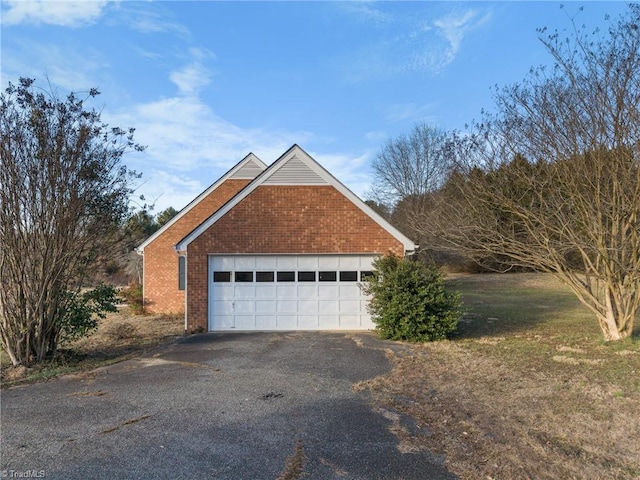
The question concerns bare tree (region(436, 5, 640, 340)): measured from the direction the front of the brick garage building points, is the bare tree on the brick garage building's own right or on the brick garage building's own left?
on the brick garage building's own left

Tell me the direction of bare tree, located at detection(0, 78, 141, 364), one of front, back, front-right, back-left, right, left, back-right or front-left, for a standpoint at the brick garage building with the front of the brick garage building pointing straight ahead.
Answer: front-right

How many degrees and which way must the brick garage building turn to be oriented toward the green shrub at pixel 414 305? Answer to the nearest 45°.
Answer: approximately 45° to its left

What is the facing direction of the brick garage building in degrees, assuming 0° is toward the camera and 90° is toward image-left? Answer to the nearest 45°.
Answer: approximately 0°

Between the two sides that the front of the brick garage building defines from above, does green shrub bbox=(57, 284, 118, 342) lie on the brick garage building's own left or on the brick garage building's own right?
on the brick garage building's own right

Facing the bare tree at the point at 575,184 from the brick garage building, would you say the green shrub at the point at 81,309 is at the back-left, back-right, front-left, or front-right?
back-right

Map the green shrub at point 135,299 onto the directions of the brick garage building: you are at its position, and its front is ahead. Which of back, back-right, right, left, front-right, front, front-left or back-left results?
back-right
